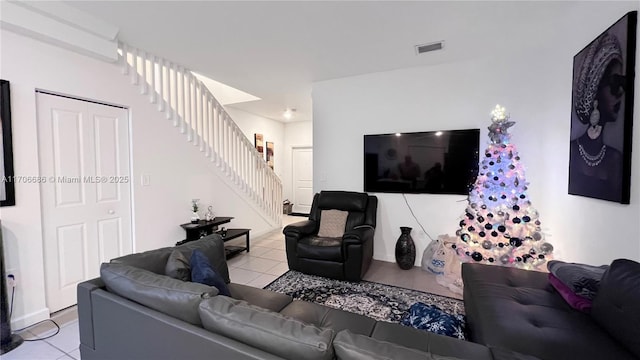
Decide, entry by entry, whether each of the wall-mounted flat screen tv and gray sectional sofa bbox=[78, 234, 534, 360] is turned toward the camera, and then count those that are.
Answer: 1

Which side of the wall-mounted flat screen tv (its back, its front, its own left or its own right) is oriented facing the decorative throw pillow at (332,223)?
right

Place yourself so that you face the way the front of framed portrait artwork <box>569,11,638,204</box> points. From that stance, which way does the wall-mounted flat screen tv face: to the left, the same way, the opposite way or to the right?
to the left

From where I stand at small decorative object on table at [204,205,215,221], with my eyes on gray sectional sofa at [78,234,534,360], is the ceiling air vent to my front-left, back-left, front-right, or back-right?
front-left

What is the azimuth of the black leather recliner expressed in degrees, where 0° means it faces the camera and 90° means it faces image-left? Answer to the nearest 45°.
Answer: approximately 45°

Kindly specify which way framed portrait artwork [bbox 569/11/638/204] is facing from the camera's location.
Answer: facing the viewer and to the left of the viewer

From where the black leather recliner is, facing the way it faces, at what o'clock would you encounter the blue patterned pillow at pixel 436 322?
The blue patterned pillow is roughly at 10 o'clock from the black leather recliner.

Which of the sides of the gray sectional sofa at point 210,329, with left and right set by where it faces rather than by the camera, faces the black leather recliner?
front

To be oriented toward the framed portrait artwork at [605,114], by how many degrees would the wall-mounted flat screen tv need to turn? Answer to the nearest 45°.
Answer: approximately 45° to its left

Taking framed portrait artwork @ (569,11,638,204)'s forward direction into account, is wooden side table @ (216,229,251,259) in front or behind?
in front

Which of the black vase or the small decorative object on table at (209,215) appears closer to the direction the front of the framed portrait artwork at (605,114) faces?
the small decorative object on table

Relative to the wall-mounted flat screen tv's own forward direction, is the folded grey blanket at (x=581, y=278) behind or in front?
in front

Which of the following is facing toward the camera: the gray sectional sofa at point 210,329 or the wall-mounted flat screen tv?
the wall-mounted flat screen tv

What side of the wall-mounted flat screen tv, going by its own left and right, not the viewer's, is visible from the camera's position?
front

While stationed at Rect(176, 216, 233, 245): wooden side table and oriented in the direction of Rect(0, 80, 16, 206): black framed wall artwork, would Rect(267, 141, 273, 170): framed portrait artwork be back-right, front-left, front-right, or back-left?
back-right

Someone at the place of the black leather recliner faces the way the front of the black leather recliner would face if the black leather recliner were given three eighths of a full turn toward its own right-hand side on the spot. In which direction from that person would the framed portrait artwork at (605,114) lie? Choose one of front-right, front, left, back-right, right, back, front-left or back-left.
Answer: back-right

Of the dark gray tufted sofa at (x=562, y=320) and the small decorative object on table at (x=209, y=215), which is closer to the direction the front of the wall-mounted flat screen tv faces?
the dark gray tufted sofa

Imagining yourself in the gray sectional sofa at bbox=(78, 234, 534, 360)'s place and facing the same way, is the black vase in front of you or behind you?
in front

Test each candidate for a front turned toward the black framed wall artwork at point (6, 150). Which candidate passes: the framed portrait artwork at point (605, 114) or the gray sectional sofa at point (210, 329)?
the framed portrait artwork at point (605, 114)
